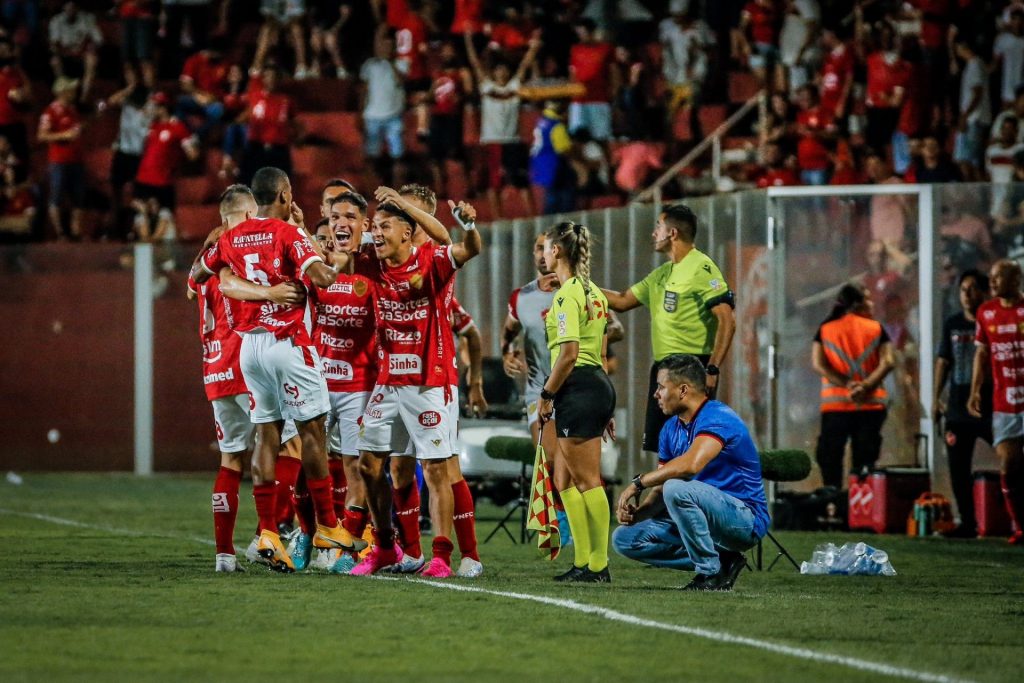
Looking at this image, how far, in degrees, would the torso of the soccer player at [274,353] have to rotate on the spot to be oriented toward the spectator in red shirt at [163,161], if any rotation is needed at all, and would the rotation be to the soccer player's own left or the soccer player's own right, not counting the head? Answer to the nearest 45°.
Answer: approximately 45° to the soccer player's own left

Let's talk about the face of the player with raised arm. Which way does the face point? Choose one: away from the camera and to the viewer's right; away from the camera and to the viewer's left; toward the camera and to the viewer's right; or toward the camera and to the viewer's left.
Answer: toward the camera and to the viewer's left

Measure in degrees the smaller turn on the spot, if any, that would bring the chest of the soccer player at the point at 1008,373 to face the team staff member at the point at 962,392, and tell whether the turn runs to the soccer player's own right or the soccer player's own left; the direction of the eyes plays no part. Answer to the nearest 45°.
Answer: approximately 135° to the soccer player's own right

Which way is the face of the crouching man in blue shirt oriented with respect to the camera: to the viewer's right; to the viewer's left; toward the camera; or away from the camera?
to the viewer's left

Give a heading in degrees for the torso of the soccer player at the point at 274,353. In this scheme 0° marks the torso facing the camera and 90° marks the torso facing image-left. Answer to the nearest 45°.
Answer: approximately 225°

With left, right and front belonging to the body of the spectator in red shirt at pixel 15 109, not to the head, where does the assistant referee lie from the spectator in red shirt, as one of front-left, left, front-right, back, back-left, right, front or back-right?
front

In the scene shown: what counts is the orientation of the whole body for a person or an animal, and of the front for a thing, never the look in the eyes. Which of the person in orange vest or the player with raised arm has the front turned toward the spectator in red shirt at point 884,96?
the person in orange vest

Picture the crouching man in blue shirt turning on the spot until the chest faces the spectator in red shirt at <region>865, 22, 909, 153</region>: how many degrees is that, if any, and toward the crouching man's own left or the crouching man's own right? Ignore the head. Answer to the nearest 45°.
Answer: approximately 90° to the crouching man's own right

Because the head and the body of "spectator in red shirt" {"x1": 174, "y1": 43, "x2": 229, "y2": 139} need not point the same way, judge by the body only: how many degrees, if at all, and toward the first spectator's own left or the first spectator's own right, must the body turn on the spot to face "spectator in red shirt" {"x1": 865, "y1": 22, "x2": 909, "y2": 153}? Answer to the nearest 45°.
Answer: approximately 45° to the first spectator's own left

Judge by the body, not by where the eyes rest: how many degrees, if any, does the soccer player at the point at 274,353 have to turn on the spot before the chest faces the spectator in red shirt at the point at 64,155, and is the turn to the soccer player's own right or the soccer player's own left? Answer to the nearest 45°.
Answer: approximately 45° to the soccer player's own left

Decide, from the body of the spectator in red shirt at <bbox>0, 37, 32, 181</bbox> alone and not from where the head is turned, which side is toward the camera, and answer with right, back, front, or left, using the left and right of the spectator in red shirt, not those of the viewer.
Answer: front

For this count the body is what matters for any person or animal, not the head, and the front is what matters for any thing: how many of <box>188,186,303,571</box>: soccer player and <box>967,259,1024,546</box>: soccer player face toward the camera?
1

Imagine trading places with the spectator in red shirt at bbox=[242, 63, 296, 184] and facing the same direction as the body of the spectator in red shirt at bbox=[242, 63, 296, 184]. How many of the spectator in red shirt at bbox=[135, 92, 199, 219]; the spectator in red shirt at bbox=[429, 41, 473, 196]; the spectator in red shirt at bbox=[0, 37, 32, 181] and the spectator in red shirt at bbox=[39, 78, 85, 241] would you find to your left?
1
